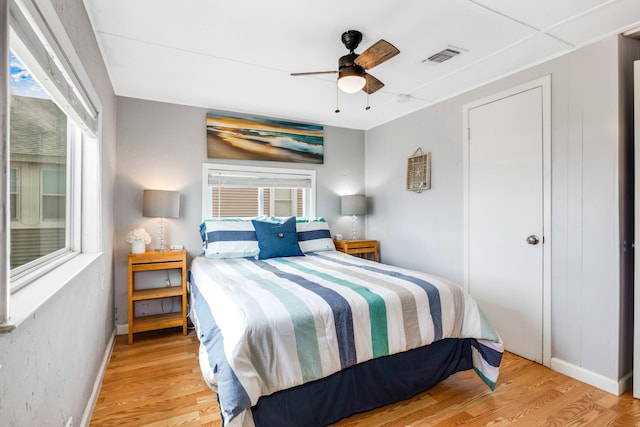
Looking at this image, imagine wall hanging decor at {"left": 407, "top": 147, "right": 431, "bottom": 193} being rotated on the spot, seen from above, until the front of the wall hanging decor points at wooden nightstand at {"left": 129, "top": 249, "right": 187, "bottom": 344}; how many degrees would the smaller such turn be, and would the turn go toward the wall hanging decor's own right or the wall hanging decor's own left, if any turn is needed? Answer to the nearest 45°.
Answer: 0° — it already faces it

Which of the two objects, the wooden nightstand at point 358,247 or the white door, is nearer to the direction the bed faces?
the white door

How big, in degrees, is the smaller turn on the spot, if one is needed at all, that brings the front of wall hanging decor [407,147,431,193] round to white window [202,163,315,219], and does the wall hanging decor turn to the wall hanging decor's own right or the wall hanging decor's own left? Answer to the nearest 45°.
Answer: approximately 45° to the wall hanging decor's own right

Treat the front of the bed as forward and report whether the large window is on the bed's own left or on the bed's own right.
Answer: on the bed's own right

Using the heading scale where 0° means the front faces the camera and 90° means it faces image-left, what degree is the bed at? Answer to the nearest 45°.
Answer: approximately 315°

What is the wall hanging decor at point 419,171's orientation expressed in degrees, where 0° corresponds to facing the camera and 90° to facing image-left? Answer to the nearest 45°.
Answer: approximately 45°

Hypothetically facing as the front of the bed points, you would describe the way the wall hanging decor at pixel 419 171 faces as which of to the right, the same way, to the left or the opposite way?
to the right

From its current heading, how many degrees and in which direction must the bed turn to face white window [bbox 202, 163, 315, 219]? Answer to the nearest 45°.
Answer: approximately 180°

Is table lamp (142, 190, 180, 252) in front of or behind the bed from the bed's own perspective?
behind

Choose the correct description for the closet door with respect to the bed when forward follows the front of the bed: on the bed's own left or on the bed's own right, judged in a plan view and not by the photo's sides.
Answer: on the bed's own left

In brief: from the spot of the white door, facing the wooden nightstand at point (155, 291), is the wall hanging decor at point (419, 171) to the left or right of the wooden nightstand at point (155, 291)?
right

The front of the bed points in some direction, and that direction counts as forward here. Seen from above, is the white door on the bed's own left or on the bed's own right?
on the bed's own left
